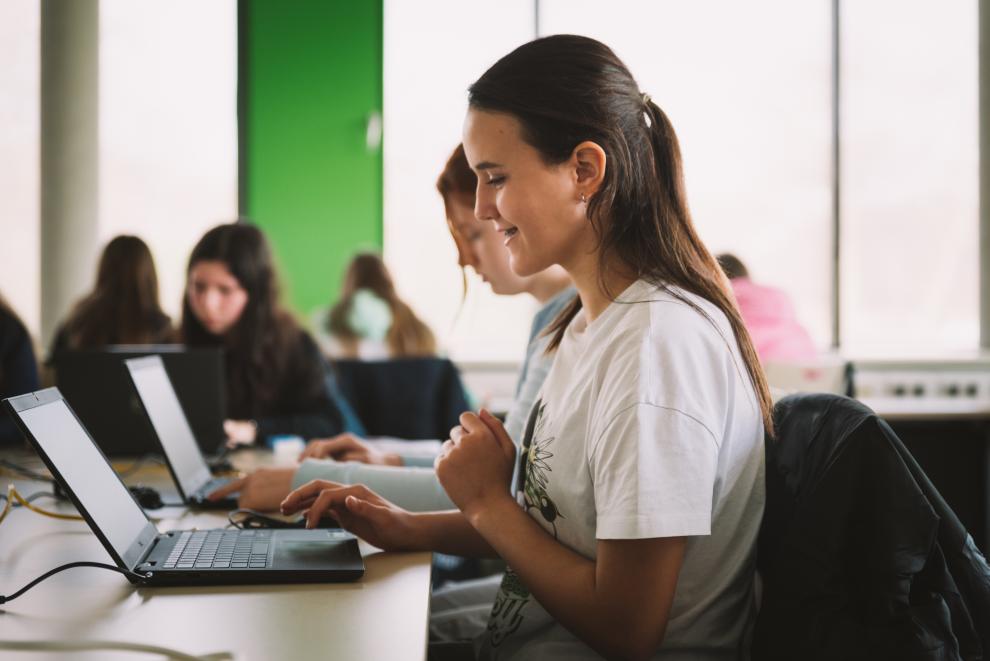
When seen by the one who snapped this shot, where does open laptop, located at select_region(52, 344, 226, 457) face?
facing away from the viewer

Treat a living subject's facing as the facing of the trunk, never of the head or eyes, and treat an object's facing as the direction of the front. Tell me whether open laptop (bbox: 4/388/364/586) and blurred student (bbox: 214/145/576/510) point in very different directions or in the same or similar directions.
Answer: very different directions

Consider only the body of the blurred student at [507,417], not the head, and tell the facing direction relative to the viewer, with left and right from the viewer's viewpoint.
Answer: facing to the left of the viewer

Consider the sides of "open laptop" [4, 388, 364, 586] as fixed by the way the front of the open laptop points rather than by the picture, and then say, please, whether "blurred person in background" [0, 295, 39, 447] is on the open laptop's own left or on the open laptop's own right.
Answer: on the open laptop's own left

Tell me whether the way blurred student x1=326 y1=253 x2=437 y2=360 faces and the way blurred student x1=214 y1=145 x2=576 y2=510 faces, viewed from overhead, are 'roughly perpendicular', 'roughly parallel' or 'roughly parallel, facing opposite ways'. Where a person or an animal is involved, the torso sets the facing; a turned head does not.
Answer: roughly perpendicular

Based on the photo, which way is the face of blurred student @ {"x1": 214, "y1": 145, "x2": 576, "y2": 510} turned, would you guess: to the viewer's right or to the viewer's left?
to the viewer's left

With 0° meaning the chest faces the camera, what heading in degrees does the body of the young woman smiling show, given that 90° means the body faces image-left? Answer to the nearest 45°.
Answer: approximately 90°
